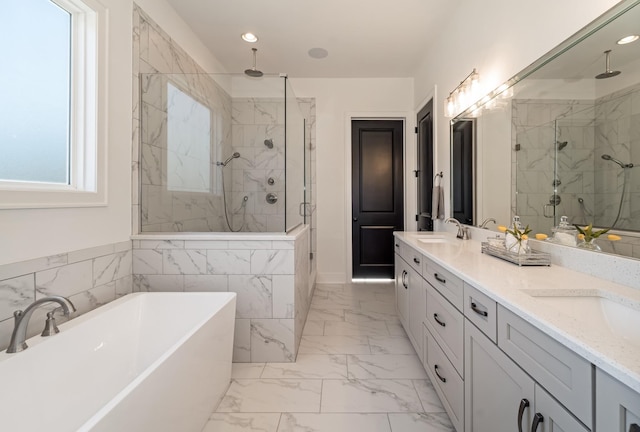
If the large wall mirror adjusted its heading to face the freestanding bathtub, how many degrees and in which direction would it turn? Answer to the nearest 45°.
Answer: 0° — it already faces it

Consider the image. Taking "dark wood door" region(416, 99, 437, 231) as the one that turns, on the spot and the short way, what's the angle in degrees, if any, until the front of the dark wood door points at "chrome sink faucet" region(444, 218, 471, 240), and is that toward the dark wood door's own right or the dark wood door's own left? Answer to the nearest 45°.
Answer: approximately 90° to the dark wood door's own left

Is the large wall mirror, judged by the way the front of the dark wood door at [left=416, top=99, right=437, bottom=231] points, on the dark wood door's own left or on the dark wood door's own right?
on the dark wood door's own left

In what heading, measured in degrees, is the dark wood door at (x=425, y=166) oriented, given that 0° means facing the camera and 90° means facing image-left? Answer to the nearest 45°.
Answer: approximately 90°

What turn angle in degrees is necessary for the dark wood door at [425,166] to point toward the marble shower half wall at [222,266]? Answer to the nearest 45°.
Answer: approximately 45° to its left

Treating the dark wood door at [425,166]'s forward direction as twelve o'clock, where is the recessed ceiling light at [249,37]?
The recessed ceiling light is roughly at 11 o'clock from the dark wood door.
